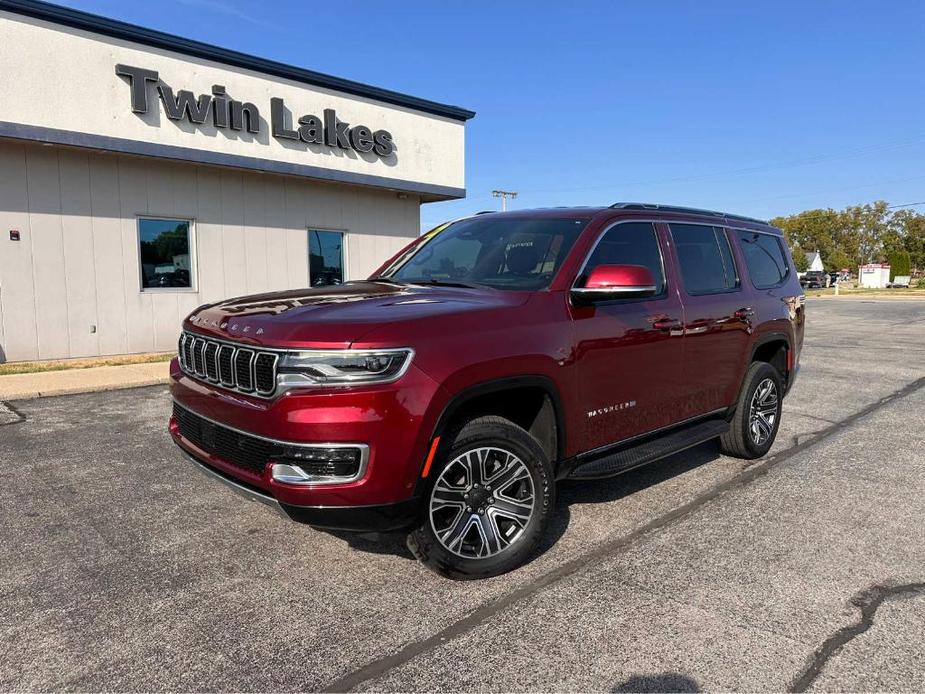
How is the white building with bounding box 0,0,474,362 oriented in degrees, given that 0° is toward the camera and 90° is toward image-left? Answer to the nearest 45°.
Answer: approximately 315°
